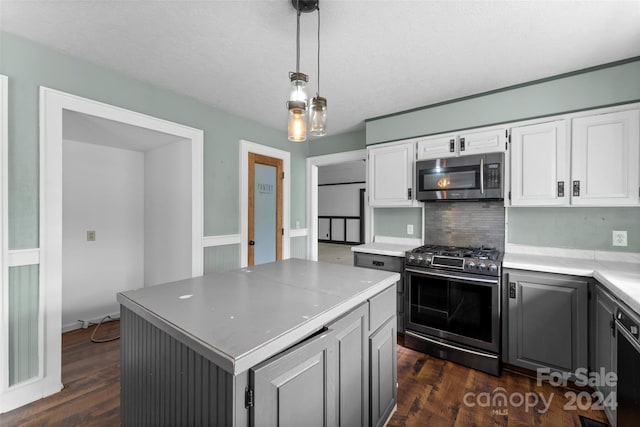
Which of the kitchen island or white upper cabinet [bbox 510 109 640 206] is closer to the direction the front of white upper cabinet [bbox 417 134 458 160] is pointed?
the kitchen island

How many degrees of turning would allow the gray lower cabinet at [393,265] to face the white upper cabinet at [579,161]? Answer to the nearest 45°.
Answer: approximately 135° to its left

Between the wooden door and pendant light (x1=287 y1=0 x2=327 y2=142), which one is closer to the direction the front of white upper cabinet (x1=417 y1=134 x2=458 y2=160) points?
the pendant light

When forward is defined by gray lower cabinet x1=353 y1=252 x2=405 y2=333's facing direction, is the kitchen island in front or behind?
in front

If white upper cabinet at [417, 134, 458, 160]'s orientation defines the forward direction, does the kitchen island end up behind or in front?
in front
